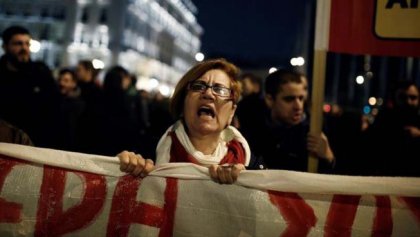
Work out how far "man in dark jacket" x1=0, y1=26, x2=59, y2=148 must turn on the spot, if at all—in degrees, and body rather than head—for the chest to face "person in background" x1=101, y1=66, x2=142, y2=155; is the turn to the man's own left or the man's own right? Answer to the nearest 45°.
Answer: approximately 135° to the man's own left

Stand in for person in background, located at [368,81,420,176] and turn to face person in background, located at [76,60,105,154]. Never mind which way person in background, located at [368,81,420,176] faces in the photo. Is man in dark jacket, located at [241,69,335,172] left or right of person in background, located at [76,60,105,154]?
left

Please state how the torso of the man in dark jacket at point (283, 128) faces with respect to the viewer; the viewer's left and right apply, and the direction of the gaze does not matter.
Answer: facing the viewer and to the right of the viewer

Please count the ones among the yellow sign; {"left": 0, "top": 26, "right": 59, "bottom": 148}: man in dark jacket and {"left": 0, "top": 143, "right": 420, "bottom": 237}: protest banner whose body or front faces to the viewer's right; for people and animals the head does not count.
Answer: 0

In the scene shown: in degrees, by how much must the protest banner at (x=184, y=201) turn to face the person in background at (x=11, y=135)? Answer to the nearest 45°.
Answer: approximately 90° to its right

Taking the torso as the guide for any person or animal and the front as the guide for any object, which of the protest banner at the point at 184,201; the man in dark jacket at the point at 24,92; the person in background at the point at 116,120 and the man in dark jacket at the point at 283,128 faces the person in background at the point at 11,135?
the man in dark jacket at the point at 24,92

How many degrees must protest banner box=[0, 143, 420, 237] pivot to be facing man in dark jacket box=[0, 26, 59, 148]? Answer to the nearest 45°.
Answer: approximately 135° to its right

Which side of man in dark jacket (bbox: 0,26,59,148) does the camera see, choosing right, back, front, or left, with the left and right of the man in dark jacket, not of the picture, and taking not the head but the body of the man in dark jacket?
front

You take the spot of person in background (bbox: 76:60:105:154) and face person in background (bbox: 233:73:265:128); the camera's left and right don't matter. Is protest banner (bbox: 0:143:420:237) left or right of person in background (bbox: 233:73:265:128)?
right

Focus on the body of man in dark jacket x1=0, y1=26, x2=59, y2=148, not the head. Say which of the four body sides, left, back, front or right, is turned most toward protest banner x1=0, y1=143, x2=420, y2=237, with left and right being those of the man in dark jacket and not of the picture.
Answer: front

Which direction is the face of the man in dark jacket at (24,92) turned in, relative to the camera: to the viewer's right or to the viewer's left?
to the viewer's right
